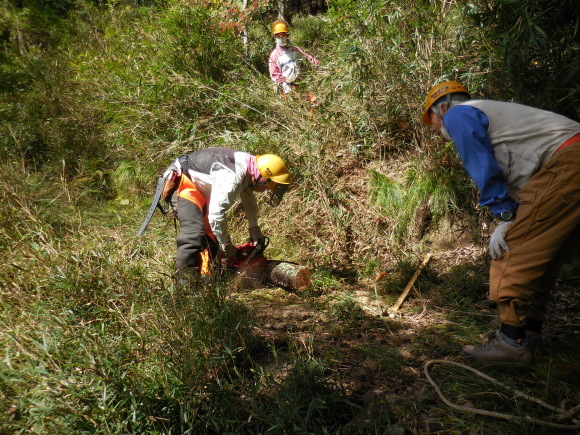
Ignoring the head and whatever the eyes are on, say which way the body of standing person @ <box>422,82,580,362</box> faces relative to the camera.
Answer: to the viewer's left

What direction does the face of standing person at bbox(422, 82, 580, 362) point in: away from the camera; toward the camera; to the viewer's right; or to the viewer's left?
to the viewer's left

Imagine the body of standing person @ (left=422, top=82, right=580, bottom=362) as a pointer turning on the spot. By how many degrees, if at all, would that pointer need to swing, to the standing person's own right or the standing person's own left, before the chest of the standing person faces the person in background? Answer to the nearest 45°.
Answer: approximately 45° to the standing person's own right
